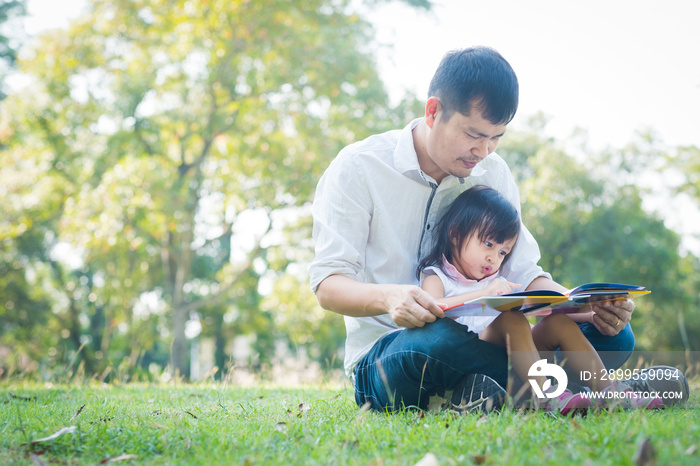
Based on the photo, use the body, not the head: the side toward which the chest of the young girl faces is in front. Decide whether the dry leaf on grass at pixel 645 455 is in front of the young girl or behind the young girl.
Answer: in front

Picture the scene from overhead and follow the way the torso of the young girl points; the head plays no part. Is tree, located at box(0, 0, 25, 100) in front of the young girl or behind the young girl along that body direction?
behind

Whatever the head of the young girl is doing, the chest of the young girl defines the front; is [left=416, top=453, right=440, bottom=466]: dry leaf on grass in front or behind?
in front

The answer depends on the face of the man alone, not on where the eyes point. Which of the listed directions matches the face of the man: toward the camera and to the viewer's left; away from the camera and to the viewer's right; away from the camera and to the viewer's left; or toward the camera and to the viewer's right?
toward the camera and to the viewer's right

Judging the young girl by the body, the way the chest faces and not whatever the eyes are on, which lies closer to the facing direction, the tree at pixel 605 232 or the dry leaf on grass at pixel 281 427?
the dry leaf on grass

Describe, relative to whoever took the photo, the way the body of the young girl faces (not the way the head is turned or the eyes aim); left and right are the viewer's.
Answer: facing the viewer and to the right of the viewer

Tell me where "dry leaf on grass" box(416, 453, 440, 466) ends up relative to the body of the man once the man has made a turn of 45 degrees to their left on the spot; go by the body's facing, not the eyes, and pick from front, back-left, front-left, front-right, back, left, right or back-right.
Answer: right
